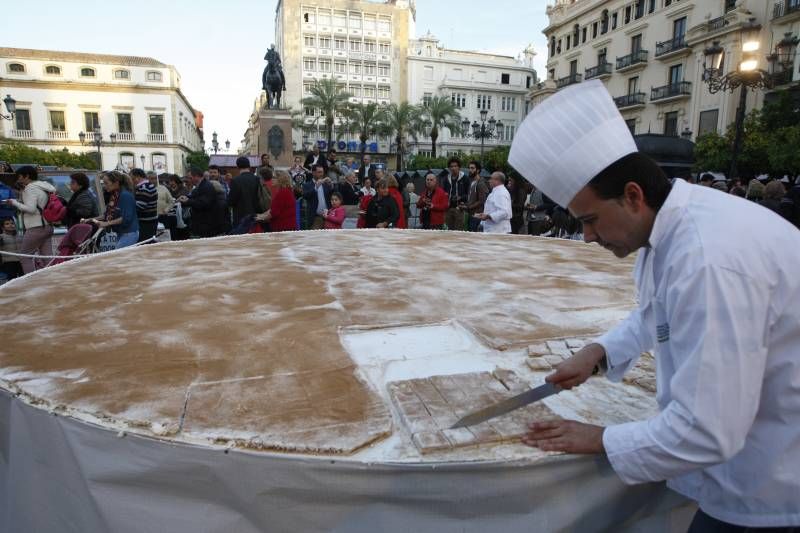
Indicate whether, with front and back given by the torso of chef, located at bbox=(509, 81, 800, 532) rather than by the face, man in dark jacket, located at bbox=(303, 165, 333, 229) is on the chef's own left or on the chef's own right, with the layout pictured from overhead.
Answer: on the chef's own right

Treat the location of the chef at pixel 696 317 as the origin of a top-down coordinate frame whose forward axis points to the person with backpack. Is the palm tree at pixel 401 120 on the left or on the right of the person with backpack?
right

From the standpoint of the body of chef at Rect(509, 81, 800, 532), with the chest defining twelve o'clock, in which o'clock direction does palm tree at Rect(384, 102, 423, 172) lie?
The palm tree is roughly at 2 o'clock from the chef.

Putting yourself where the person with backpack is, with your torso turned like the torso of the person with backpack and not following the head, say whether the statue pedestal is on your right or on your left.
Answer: on your right

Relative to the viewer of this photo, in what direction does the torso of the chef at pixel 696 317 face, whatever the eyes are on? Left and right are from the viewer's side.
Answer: facing to the left of the viewer

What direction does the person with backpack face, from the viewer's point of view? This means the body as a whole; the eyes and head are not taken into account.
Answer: to the viewer's left

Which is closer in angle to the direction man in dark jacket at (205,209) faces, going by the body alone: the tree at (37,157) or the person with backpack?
the person with backpack
